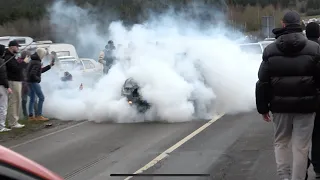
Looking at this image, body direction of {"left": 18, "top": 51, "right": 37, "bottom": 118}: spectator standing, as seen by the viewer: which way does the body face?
to the viewer's right

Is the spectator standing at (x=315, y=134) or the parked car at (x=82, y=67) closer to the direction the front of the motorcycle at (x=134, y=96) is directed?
the spectator standing

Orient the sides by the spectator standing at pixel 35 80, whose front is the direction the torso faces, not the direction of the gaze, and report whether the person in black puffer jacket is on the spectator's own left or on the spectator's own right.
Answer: on the spectator's own right

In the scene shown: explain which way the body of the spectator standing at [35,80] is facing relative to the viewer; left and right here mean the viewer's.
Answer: facing to the right of the viewer

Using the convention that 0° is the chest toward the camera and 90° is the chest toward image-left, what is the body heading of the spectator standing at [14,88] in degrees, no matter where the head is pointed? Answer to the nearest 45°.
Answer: approximately 270°

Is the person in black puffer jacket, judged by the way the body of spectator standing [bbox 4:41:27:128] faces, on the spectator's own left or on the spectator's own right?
on the spectator's own right

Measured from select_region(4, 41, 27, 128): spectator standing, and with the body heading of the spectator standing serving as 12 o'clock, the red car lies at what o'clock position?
The red car is roughly at 3 o'clock from the spectator standing.

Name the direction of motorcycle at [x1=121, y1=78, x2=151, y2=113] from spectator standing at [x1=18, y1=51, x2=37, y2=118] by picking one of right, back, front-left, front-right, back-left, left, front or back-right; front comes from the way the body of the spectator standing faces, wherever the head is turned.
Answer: front-right

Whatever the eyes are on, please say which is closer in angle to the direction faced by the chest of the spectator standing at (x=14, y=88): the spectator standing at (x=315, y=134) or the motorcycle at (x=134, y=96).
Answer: the motorcycle

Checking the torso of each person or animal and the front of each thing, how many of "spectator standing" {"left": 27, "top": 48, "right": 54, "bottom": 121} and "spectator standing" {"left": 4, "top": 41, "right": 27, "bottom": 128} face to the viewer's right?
2
